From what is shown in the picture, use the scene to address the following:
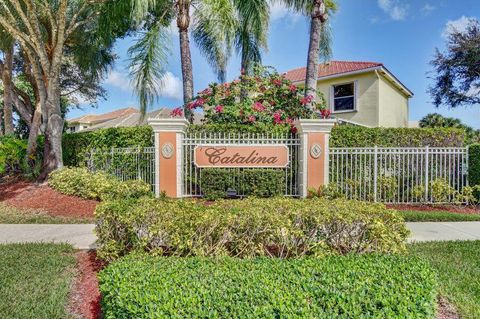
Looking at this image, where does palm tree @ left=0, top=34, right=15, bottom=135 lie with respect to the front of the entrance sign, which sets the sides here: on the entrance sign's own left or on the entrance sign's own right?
on the entrance sign's own right

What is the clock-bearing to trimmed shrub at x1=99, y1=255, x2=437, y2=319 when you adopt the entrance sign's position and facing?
The trimmed shrub is roughly at 12 o'clock from the entrance sign.

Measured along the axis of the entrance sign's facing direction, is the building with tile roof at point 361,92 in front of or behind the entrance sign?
behind

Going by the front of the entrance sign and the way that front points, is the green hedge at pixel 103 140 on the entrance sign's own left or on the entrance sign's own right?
on the entrance sign's own right

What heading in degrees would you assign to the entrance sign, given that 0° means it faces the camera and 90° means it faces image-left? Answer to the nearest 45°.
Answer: approximately 0°

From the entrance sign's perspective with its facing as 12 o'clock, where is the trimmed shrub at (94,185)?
The trimmed shrub is roughly at 3 o'clock from the entrance sign.

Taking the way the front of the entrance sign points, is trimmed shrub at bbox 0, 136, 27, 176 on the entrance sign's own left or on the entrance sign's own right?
on the entrance sign's own right
